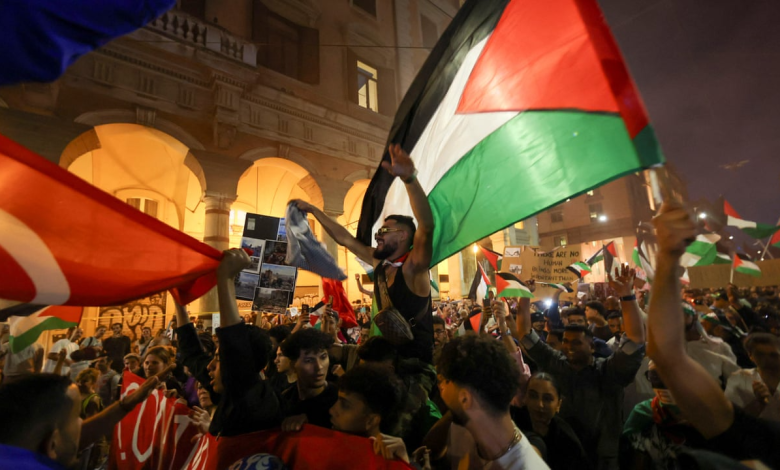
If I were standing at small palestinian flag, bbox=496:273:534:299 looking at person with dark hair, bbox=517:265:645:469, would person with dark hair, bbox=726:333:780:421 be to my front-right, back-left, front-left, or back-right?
front-left

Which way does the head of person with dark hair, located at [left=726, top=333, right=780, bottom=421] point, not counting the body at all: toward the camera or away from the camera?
toward the camera

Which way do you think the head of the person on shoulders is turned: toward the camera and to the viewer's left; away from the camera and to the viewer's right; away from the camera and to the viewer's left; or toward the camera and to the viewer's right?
toward the camera and to the viewer's left

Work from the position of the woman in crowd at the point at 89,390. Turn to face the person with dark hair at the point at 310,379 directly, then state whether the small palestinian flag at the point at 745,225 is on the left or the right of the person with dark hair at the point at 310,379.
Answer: left

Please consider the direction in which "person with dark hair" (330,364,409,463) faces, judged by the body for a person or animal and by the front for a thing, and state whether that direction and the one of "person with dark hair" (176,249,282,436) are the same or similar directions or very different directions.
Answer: same or similar directions

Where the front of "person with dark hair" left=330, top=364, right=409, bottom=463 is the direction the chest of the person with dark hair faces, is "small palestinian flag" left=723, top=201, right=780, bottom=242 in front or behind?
behind

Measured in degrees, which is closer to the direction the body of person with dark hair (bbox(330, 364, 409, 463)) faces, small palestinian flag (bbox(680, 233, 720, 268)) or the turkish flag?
the turkish flag

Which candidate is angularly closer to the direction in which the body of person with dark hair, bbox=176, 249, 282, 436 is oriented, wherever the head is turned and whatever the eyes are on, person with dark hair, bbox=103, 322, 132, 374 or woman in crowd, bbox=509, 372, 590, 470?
the person with dark hair
